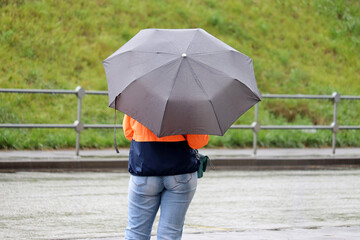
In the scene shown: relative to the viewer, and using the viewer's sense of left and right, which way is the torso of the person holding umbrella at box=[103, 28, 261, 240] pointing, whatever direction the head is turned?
facing away from the viewer
